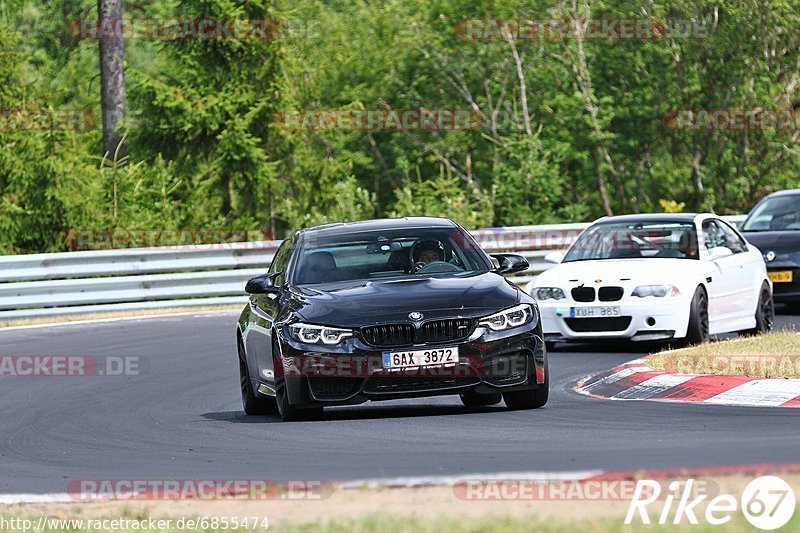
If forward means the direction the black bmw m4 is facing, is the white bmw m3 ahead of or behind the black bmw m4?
behind

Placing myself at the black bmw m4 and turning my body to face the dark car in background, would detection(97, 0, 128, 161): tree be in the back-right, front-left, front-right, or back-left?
front-left

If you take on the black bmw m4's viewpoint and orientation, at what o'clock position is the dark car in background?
The dark car in background is roughly at 7 o'clock from the black bmw m4.

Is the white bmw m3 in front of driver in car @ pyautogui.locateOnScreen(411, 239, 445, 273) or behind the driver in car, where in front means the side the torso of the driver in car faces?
behind

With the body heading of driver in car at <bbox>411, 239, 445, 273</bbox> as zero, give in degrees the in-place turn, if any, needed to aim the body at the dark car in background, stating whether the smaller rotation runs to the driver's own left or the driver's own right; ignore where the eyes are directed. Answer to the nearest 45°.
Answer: approximately 135° to the driver's own left

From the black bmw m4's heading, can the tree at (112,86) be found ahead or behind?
behind

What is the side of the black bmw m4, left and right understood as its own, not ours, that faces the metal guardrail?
back

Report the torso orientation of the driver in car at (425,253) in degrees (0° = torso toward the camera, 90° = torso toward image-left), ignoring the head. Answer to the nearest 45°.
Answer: approximately 0°

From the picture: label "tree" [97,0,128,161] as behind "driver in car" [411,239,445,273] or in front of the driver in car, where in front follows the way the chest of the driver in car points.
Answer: behind

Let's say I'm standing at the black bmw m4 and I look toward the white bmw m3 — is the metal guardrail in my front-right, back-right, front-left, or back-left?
front-left

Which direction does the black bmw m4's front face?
toward the camera

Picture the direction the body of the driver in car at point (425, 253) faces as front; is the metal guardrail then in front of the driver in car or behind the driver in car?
behind
